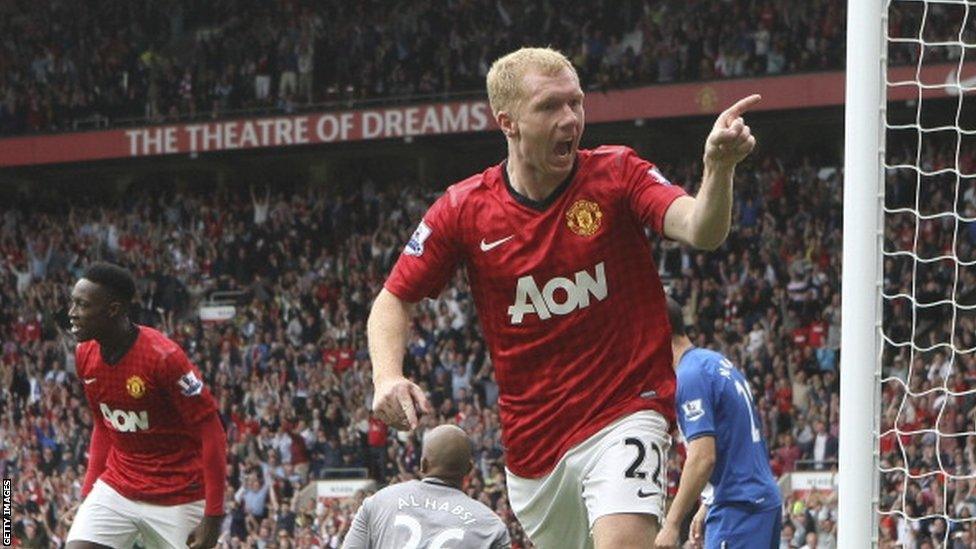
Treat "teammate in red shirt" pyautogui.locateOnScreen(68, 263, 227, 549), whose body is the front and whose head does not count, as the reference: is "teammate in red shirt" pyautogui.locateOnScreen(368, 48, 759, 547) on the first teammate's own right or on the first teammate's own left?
on the first teammate's own left

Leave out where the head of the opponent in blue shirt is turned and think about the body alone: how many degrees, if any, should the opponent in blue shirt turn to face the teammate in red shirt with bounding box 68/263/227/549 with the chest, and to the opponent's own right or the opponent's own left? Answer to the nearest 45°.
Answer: approximately 45° to the opponent's own left

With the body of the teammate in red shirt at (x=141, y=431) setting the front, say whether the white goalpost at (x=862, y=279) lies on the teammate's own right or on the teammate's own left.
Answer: on the teammate's own left

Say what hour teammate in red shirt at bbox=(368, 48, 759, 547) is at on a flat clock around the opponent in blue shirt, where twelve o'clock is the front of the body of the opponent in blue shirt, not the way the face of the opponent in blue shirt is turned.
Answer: The teammate in red shirt is roughly at 8 o'clock from the opponent in blue shirt.

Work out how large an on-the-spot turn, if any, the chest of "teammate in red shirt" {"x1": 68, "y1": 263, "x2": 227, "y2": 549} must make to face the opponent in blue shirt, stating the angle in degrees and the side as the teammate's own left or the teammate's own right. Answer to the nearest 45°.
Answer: approximately 90° to the teammate's own left

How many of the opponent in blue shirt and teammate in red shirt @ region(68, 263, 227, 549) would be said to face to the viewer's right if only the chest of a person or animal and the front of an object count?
0

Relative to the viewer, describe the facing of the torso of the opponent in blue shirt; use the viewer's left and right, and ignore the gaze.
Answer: facing away from the viewer and to the left of the viewer
